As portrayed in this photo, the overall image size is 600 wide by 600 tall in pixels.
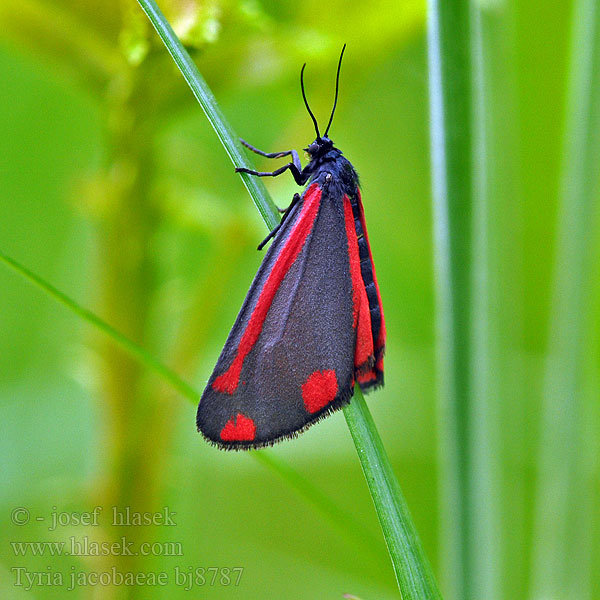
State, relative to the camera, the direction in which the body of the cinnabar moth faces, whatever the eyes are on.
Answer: to the viewer's left

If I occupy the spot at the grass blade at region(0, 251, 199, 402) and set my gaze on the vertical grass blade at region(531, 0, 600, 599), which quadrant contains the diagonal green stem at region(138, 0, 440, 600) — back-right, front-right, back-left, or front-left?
front-right
